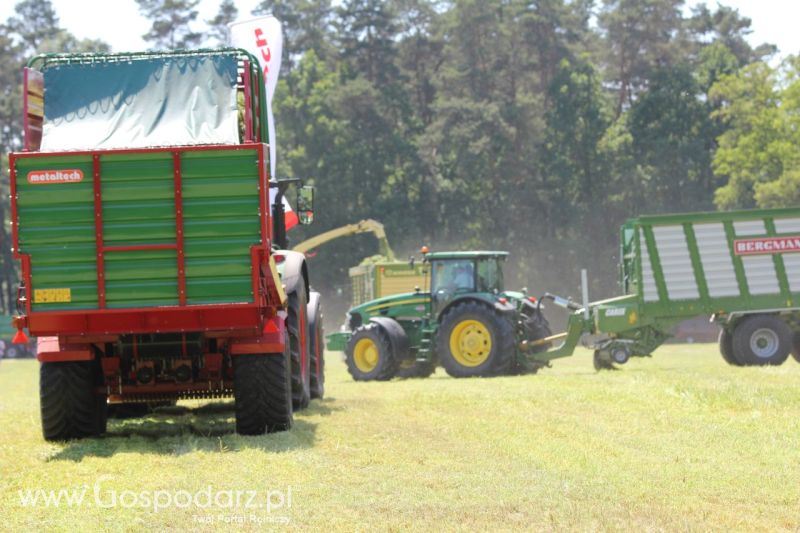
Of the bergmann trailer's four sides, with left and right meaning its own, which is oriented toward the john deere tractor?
front

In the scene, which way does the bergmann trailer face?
to the viewer's left

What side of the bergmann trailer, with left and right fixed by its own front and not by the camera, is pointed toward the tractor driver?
front
